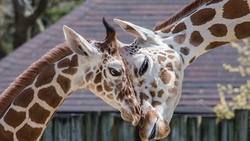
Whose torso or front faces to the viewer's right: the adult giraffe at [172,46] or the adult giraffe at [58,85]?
the adult giraffe at [58,85]

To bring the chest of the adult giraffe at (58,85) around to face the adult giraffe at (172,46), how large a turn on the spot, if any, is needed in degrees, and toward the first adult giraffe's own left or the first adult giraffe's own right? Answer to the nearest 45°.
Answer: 0° — it already faces it

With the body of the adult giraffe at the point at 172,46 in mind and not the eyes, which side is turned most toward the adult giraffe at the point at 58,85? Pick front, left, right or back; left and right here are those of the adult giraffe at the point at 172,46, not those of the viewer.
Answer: front

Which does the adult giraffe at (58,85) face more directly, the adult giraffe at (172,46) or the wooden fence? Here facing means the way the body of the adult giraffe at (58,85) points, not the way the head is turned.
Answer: the adult giraffe

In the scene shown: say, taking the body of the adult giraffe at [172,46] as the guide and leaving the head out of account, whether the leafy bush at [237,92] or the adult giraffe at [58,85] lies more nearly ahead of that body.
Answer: the adult giraffe

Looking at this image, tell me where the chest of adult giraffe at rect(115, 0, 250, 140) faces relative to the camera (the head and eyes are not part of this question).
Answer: to the viewer's left

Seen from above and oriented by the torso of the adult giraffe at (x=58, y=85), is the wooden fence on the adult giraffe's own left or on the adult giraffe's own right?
on the adult giraffe's own left

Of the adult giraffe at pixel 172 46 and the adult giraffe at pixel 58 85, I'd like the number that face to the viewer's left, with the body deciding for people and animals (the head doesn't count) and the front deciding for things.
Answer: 1

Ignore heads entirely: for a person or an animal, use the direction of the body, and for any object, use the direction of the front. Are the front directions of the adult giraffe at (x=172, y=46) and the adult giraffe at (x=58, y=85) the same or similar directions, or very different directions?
very different directions

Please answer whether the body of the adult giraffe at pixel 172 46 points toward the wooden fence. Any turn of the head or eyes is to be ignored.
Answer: no

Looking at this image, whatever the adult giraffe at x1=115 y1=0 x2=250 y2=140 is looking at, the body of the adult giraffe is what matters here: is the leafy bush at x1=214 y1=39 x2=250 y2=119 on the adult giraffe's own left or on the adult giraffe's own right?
on the adult giraffe's own right

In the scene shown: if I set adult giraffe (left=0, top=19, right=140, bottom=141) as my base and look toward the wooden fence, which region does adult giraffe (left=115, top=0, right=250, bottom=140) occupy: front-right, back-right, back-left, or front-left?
front-right

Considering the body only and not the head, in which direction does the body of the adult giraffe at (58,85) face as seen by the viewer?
to the viewer's right
